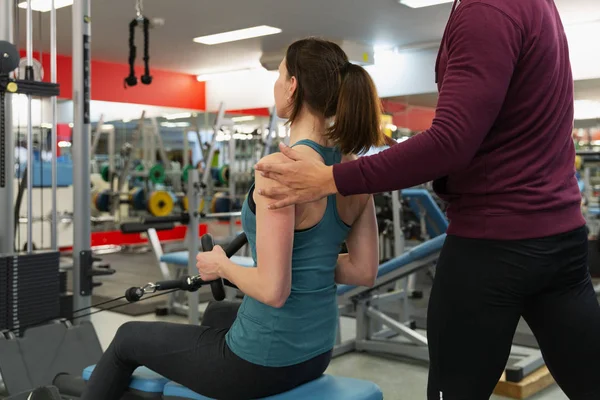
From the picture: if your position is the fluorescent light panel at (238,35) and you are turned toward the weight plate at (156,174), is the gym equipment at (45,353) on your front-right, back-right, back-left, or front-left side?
back-left

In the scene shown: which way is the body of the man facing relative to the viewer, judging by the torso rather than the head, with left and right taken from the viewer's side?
facing away from the viewer and to the left of the viewer

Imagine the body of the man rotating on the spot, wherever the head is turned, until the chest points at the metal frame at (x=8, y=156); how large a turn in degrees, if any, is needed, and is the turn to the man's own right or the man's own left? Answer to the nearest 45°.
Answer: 0° — they already face it

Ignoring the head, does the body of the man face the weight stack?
yes

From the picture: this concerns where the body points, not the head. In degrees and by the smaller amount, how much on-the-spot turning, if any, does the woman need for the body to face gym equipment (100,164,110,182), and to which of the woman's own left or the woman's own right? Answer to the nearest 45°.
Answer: approximately 45° to the woman's own right

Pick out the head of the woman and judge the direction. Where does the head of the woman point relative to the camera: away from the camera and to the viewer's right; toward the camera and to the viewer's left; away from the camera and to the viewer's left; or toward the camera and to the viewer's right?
away from the camera and to the viewer's left

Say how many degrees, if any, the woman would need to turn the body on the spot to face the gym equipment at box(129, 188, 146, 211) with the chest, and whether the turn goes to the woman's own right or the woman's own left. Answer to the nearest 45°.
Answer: approximately 45° to the woman's own right
